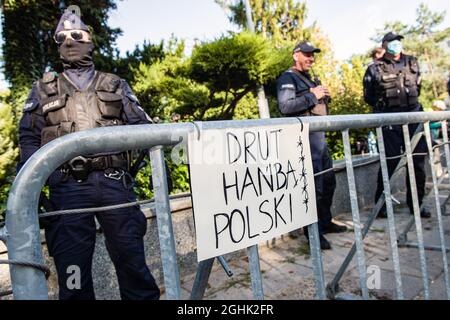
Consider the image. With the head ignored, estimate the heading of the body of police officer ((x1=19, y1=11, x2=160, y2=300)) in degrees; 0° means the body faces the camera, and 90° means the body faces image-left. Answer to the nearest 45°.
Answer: approximately 0°

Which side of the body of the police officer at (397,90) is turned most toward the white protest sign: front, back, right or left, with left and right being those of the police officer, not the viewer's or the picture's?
front

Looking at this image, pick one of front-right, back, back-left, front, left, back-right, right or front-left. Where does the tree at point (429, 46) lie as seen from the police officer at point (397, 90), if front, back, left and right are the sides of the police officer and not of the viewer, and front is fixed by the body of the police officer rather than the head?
back

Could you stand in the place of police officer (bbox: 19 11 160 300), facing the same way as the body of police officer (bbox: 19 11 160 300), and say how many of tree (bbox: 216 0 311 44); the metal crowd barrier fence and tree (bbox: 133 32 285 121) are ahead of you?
1

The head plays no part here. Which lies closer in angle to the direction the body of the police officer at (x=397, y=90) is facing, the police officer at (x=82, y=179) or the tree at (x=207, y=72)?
the police officer

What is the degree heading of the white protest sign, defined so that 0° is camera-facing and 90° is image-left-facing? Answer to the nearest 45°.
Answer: approximately 315°

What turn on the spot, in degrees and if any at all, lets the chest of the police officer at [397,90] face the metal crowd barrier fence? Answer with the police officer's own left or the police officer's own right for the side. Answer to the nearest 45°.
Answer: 0° — they already face it

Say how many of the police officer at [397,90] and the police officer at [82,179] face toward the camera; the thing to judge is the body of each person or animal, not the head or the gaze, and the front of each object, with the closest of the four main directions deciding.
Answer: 2

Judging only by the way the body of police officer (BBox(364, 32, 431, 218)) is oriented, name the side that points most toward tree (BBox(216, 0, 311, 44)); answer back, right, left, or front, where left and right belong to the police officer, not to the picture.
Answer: back
